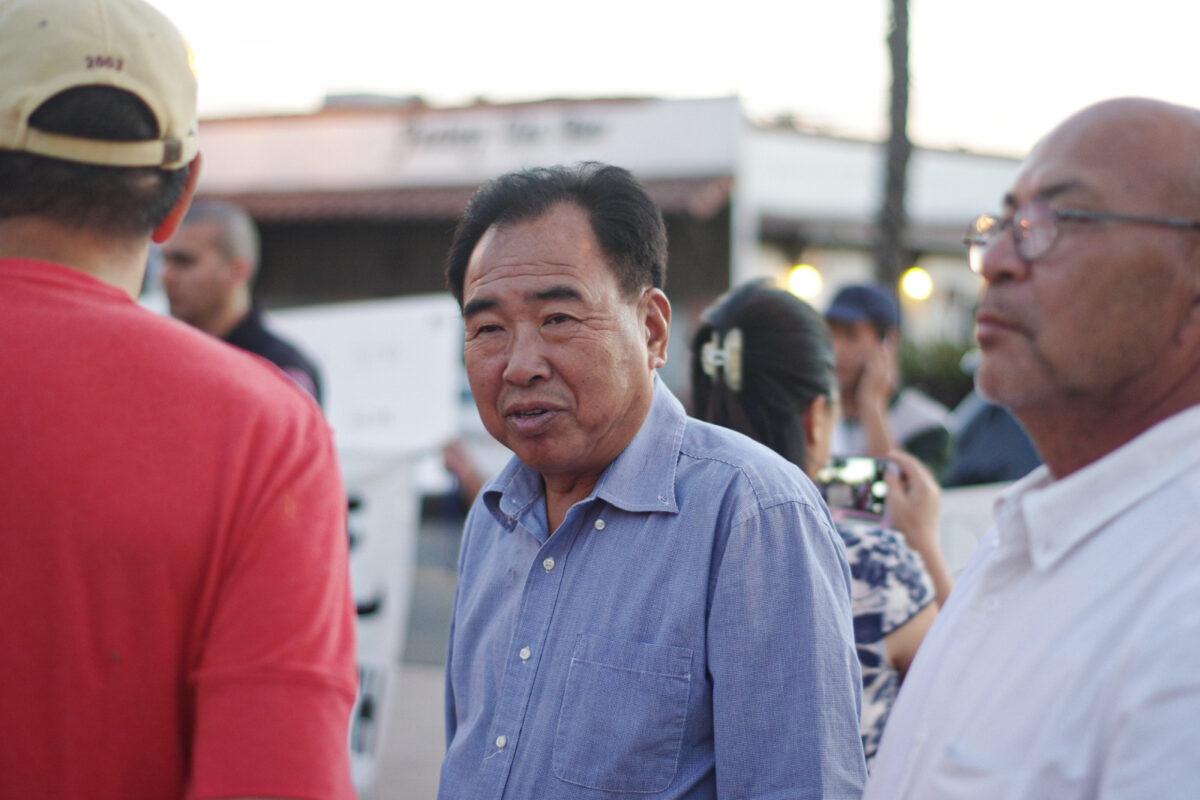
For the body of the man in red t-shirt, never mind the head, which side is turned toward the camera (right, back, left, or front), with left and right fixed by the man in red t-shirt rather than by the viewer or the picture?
back

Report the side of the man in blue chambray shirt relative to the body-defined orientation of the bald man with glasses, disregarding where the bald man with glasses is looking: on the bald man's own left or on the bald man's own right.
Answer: on the bald man's own right

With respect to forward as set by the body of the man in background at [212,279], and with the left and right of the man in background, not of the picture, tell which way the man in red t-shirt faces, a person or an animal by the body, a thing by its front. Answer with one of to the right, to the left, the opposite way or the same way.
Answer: to the right

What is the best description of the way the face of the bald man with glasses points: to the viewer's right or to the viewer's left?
to the viewer's left

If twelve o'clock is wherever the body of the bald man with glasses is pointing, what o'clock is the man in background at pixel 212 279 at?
The man in background is roughly at 3 o'clock from the bald man with glasses.

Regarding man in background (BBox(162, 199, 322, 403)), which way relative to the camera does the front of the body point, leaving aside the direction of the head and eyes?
to the viewer's left

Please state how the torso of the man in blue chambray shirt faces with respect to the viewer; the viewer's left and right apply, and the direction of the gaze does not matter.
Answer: facing the viewer and to the left of the viewer

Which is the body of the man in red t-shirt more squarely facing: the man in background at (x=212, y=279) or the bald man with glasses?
the man in background

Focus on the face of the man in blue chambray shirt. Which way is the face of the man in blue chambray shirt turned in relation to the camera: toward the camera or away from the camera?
toward the camera

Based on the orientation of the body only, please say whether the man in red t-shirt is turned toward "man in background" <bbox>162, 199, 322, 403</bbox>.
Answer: yes

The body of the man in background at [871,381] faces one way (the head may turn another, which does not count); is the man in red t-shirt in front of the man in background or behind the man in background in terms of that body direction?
in front

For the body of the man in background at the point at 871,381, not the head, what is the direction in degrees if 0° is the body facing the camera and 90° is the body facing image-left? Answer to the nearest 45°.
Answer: approximately 45°

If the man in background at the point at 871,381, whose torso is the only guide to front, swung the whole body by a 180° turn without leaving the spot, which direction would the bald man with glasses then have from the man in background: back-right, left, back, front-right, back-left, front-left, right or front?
back-right

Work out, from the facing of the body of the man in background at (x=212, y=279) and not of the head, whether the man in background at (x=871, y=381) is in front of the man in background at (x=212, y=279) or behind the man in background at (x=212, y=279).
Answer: behind

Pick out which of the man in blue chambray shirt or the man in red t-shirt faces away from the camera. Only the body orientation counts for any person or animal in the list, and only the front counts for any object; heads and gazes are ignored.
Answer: the man in red t-shirt
